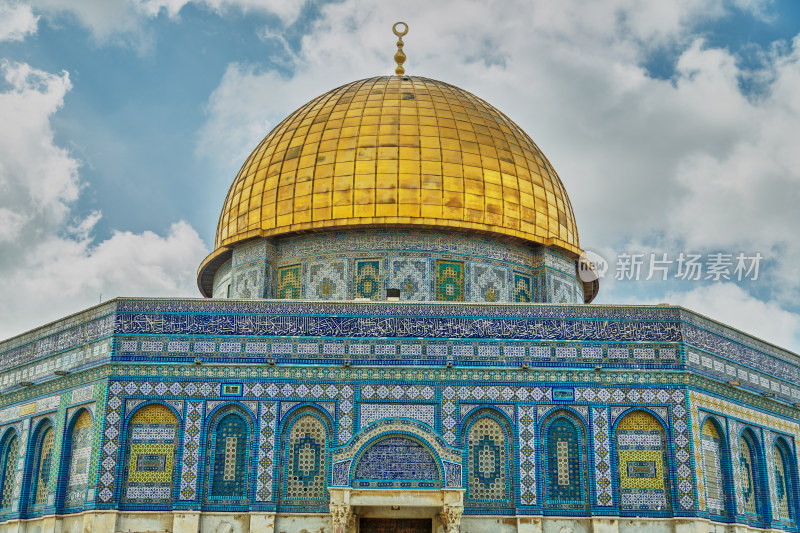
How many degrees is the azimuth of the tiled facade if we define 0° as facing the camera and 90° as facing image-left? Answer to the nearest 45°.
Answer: approximately 0°
